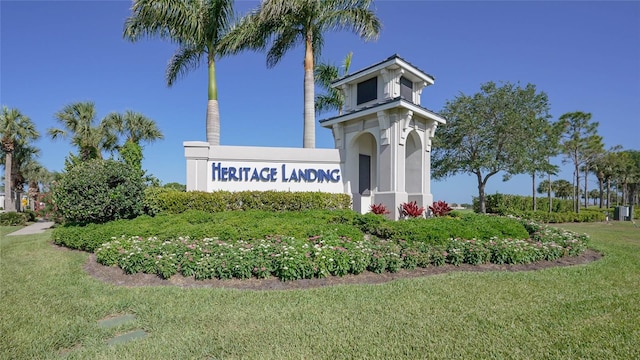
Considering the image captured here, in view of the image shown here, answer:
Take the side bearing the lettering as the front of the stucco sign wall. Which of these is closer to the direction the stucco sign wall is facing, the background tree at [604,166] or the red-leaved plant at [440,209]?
the red-leaved plant

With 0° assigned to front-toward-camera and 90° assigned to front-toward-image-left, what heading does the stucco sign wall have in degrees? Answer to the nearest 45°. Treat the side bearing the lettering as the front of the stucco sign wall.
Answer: approximately 0°

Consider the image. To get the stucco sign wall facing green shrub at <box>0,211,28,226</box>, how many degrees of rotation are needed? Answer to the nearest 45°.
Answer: approximately 135° to its right

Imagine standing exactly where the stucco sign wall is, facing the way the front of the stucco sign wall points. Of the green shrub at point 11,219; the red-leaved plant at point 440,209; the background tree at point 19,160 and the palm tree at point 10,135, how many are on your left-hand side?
1

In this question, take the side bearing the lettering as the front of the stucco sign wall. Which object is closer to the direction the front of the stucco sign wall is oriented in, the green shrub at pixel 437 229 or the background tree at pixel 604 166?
the green shrub

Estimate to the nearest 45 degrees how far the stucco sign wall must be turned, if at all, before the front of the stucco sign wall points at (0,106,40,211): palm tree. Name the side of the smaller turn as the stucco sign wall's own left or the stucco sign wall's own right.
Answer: approximately 135° to the stucco sign wall's own right

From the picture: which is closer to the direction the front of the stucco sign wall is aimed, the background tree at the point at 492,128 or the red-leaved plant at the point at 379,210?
the red-leaved plant

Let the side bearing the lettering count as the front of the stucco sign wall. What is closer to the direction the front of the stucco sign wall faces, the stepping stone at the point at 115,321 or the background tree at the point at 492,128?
the stepping stone

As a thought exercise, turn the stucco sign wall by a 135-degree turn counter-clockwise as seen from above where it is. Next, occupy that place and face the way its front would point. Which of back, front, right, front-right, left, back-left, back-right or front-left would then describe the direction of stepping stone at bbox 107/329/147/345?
back-right

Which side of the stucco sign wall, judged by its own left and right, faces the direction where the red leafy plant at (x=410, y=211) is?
left

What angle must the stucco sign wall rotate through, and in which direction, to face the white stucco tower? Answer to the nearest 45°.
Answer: approximately 90° to its left

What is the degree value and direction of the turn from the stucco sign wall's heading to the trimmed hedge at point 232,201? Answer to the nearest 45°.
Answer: approximately 45° to its right

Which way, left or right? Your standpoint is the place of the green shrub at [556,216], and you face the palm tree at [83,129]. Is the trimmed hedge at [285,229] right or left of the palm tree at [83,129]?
left
